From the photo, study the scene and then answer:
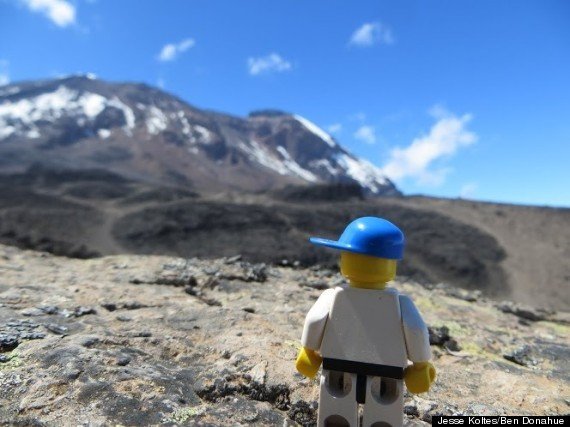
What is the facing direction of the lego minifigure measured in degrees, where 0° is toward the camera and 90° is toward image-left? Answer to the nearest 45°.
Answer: approximately 180°
